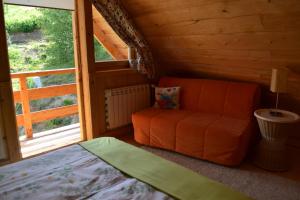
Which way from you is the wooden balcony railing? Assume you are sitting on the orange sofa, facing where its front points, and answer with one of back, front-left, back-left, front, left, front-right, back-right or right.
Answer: front-right

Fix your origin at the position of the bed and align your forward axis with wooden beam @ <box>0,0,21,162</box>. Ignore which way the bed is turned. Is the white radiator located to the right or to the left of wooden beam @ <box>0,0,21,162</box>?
right

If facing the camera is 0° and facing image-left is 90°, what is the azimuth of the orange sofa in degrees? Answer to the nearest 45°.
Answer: approximately 45°

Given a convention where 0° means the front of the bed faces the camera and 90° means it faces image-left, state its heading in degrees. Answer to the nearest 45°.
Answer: approximately 225°

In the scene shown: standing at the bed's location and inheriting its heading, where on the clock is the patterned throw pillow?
The patterned throw pillow is roughly at 11 o'clock from the bed.

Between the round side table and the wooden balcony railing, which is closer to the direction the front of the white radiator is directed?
the round side table

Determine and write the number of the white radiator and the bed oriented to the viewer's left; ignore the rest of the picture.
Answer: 0

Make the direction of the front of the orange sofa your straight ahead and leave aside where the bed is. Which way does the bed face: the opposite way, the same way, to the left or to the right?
the opposite way

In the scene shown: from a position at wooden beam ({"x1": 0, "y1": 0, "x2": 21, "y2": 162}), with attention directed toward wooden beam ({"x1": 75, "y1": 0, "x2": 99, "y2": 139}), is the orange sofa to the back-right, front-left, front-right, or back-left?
front-right

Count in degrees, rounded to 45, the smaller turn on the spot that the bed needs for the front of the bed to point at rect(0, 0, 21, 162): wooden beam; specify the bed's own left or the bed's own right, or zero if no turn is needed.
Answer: approximately 90° to the bed's own left

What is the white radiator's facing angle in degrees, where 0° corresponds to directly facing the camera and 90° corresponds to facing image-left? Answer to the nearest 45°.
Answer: approximately 315°

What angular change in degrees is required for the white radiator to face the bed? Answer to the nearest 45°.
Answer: approximately 45° to its right
